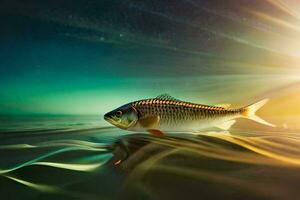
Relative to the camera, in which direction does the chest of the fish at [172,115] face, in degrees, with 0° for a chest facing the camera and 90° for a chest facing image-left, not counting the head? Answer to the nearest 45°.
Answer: approximately 90°
